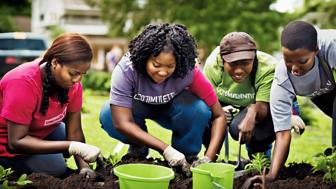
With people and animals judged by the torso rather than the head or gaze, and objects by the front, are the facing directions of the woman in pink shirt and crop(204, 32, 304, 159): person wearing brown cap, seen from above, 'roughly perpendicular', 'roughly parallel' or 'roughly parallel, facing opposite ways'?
roughly perpendicular

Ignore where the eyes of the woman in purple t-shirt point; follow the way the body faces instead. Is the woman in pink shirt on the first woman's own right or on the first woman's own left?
on the first woman's own right

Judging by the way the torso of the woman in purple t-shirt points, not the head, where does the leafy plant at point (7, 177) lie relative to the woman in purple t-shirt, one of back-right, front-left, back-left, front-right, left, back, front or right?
front-right

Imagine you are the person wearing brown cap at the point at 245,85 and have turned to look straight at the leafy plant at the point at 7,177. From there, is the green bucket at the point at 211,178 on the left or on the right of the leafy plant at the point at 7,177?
left

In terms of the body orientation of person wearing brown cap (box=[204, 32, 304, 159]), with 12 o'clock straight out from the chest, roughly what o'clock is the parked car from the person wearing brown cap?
The parked car is roughly at 5 o'clock from the person wearing brown cap.

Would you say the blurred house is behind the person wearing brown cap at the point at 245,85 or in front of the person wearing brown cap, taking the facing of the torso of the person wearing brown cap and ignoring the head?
behind

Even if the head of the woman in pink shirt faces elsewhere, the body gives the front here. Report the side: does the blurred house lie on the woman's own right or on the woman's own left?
on the woman's own left

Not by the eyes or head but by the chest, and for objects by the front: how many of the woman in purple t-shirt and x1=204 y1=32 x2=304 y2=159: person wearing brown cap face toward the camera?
2

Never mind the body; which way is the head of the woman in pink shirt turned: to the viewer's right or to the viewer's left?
to the viewer's right

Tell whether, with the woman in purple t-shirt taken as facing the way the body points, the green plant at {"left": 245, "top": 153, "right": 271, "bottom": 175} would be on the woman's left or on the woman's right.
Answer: on the woman's left

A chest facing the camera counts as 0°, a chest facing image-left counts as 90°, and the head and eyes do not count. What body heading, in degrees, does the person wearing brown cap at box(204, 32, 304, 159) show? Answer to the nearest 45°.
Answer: approximately 0°
